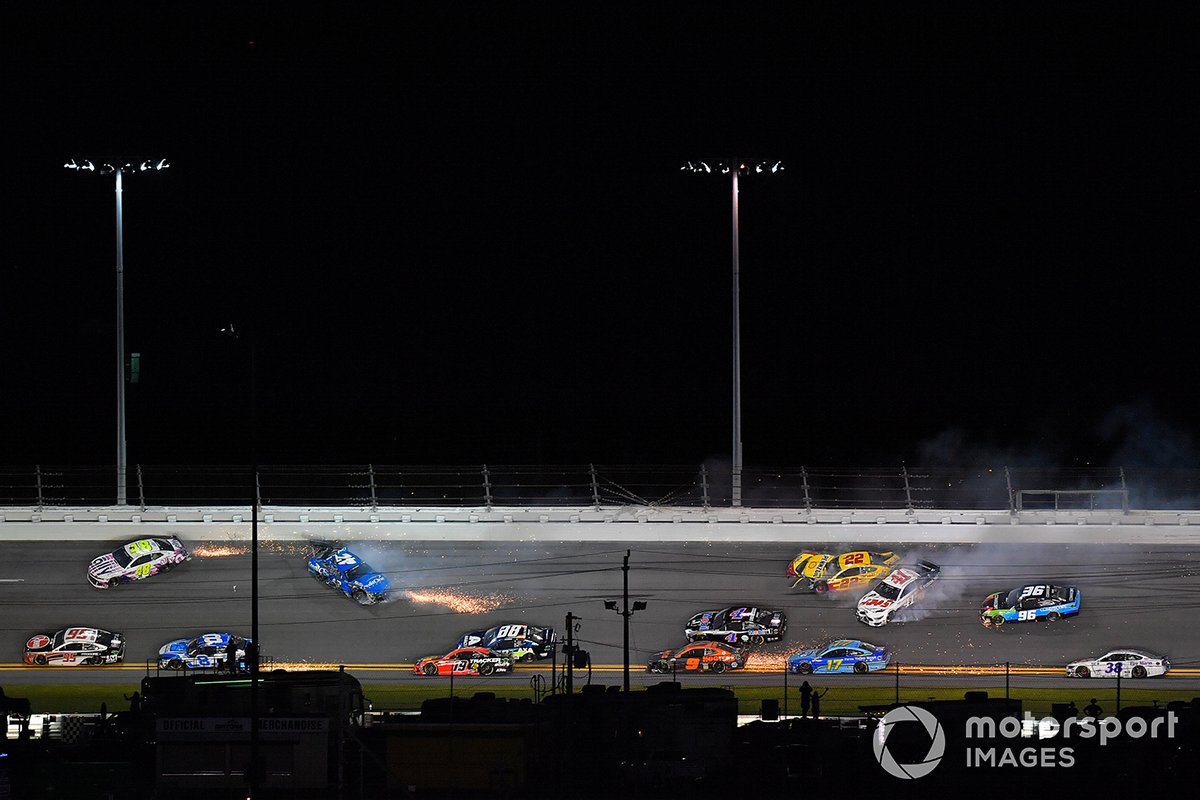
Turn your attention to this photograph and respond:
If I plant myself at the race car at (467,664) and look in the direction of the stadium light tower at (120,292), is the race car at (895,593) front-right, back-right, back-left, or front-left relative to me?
back-right

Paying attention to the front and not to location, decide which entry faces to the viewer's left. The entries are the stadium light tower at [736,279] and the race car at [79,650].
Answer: the race car

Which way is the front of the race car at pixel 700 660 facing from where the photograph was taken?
facing to the left of the viewer

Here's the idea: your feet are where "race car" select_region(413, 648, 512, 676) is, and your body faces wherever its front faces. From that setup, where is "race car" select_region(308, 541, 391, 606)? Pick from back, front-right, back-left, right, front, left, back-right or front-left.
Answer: front-right

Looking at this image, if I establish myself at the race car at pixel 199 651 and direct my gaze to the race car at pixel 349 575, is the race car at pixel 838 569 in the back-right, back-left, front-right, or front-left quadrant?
front-right

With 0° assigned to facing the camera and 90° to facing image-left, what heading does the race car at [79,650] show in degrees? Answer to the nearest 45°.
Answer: approximately 90°

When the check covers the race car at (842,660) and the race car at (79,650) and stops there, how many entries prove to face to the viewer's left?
2

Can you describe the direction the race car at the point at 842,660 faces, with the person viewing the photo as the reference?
facing to the left of the viewer

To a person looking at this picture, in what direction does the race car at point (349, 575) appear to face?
facing the viewer and to the right of the viewer

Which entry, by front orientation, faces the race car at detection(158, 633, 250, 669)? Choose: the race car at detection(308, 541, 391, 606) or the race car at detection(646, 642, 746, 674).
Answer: the race car at detection(646, 642, 746, 674)

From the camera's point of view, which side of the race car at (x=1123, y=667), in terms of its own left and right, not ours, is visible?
left
